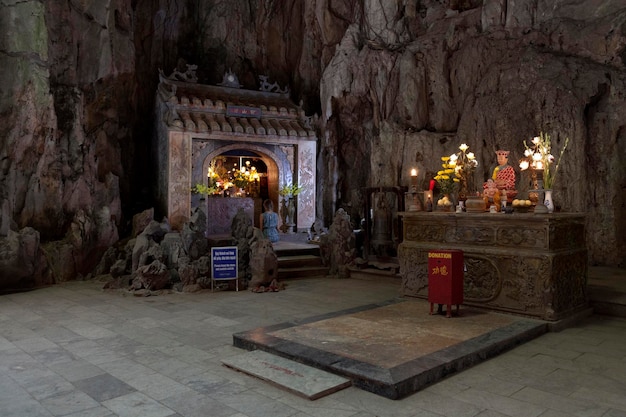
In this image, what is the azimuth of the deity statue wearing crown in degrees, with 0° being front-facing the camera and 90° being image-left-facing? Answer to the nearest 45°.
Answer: approximately 45°

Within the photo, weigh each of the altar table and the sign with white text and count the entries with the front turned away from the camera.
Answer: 0

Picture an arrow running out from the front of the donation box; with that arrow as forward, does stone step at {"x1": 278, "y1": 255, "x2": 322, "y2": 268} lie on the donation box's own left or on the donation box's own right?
on the donation box's own right

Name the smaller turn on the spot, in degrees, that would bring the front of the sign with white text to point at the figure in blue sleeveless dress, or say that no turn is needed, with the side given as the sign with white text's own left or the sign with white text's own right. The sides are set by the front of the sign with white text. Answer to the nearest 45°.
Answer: approximately 180°

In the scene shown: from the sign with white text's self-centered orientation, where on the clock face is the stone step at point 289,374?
The stone step is roughly at 12 o'clock from the sign with white text.

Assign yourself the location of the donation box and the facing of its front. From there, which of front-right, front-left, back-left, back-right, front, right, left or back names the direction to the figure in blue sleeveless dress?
right

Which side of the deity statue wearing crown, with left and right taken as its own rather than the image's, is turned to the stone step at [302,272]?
right

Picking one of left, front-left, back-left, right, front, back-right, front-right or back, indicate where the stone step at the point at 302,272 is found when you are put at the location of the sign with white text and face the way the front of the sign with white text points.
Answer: back-left

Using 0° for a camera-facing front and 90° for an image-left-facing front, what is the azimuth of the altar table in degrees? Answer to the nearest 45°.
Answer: approximately 45°

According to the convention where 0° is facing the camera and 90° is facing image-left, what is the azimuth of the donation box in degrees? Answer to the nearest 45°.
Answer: approximately 45°
